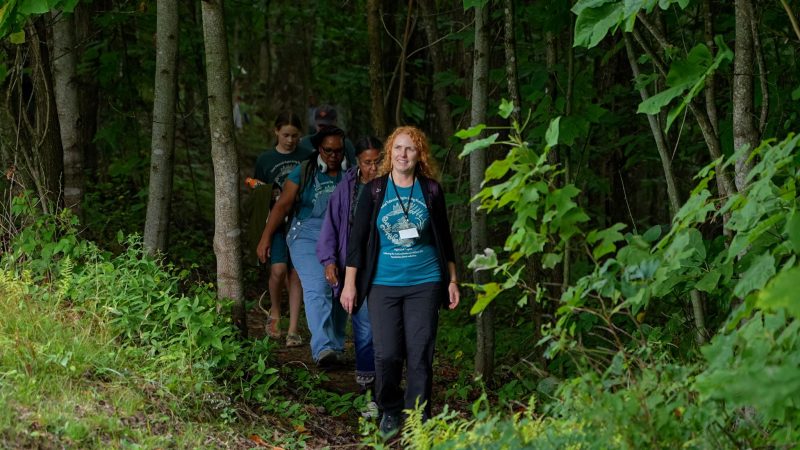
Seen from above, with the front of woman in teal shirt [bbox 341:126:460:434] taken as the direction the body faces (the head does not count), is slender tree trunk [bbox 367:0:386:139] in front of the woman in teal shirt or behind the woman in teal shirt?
behind

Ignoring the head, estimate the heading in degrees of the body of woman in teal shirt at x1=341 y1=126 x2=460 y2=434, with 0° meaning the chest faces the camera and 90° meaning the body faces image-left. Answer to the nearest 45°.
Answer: approximately 0°

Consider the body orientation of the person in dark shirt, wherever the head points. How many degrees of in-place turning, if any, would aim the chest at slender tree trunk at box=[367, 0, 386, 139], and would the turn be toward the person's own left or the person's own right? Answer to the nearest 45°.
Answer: approximately 135° to the person's own left

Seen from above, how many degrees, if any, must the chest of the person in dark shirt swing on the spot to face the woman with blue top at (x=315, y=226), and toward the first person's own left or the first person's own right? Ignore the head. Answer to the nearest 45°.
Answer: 0° — they already face them

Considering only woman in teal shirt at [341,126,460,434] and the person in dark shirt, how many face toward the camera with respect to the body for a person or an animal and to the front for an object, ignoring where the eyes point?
2

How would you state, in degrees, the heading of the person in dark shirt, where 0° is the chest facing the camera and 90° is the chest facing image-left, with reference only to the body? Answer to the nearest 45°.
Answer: approximately 0°

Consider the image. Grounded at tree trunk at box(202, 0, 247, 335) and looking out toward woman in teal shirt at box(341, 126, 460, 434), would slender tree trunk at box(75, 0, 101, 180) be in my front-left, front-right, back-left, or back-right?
back-left

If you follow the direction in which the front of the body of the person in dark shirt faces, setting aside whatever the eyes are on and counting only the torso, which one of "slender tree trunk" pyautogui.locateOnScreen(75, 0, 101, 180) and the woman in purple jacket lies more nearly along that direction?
the woman in purple jacket

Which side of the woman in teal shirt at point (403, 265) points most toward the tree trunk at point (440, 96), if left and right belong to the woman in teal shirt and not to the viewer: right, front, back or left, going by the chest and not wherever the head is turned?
back
